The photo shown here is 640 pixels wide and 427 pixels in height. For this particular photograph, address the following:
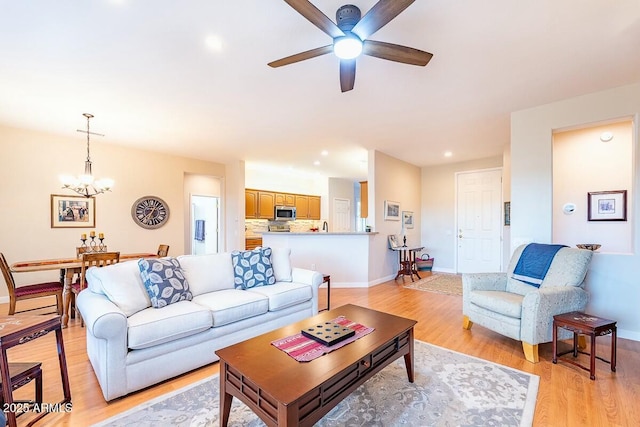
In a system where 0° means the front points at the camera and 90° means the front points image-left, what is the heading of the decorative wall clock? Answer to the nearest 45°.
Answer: approximately 0°

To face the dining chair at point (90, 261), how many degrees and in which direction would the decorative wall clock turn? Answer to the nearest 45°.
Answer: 0° — it already faces it

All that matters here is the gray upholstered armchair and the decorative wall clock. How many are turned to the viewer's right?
0

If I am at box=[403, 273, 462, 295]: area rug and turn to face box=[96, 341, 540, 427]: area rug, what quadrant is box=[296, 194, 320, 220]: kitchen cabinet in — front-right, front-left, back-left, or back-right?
back-right

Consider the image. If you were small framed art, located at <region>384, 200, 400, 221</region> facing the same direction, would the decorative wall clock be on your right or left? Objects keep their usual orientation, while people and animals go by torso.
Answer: on your right

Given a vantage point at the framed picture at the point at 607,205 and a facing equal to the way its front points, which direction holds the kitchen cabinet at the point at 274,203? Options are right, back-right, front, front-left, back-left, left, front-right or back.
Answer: right

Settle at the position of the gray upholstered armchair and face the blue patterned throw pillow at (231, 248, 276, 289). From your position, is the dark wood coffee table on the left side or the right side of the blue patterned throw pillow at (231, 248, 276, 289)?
left

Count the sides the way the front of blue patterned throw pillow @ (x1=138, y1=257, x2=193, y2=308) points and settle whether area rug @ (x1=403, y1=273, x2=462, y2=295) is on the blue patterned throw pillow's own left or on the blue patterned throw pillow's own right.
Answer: on the blue patterned throw pillow's own left

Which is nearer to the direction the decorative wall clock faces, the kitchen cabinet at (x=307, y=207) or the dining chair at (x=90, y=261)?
the dining chair

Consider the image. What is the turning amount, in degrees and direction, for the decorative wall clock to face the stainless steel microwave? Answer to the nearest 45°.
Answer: approximately 90° to its left
